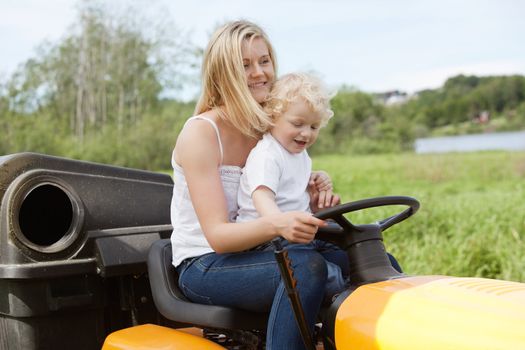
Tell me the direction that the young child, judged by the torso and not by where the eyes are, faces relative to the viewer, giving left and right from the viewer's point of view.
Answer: facing the viewer and to the right of the viewer

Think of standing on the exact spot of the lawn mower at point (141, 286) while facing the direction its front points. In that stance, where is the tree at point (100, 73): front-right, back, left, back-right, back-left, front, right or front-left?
left

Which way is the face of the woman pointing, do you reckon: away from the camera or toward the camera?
toward the camera

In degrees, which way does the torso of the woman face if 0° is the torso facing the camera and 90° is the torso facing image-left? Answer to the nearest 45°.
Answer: approximately 270°

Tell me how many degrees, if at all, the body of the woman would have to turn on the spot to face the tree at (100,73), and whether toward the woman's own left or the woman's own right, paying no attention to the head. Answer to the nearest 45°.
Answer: approximately 90° to the woman's own left

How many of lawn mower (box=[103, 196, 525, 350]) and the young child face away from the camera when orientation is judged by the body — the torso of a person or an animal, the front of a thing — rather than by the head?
0

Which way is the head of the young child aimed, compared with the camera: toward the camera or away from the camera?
toward the camera

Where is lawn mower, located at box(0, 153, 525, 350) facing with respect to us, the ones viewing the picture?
facing to the right of the viewer

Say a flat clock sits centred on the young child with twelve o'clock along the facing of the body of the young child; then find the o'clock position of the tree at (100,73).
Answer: The tree is roughly at 7 o'clock from the young child.
